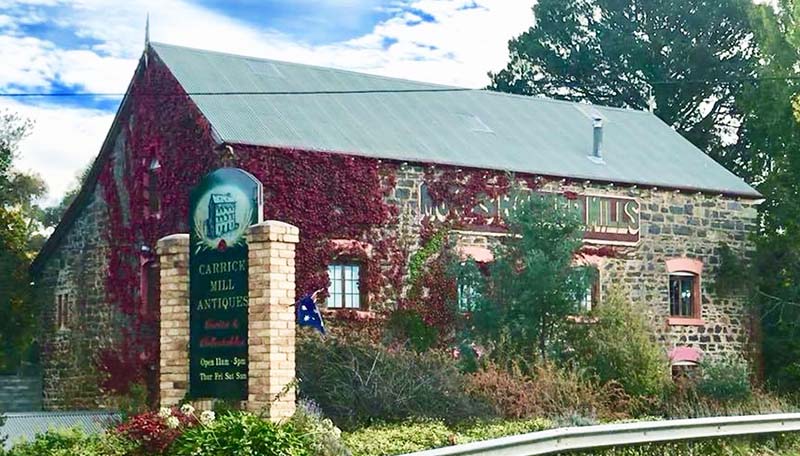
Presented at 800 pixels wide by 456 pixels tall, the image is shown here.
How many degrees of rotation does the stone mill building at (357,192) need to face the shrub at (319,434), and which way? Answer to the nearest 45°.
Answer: approximately 45° to its right

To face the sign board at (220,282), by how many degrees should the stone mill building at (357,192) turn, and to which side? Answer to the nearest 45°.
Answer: approximately 45° to its right

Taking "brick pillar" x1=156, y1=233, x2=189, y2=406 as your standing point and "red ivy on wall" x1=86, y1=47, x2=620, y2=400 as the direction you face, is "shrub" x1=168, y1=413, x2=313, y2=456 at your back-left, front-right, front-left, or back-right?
back-right

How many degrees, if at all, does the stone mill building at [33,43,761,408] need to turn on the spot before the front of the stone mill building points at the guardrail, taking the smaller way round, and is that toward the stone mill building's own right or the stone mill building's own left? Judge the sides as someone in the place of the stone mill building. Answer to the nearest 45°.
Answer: approximately 45° to the stone mill building's own right

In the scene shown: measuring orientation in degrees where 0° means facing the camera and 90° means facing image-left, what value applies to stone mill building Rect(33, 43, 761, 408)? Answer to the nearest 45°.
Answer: approximately 315°

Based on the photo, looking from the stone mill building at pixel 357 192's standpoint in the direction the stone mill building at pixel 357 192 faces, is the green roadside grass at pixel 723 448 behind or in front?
in front

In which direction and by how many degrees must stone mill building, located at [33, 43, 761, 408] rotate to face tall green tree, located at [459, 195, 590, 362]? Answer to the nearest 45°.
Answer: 0° — it already faces it

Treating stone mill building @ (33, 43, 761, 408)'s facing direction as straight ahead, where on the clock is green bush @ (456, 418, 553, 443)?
The green bush is roughly at 1 o'clock from the stone mill building.
